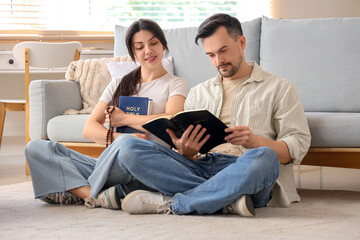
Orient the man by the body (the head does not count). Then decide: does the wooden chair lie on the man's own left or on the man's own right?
on the man's own right

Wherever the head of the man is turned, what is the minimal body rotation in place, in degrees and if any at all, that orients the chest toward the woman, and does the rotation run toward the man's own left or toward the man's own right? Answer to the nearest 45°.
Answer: approximately 90° to the man's own right

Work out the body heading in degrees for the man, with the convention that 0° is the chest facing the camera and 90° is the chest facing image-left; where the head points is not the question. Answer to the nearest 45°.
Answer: approximately 45°

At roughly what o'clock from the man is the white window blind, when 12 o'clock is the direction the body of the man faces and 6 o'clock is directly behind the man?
The white window blind is roughly at 4 o'clock from the man.
